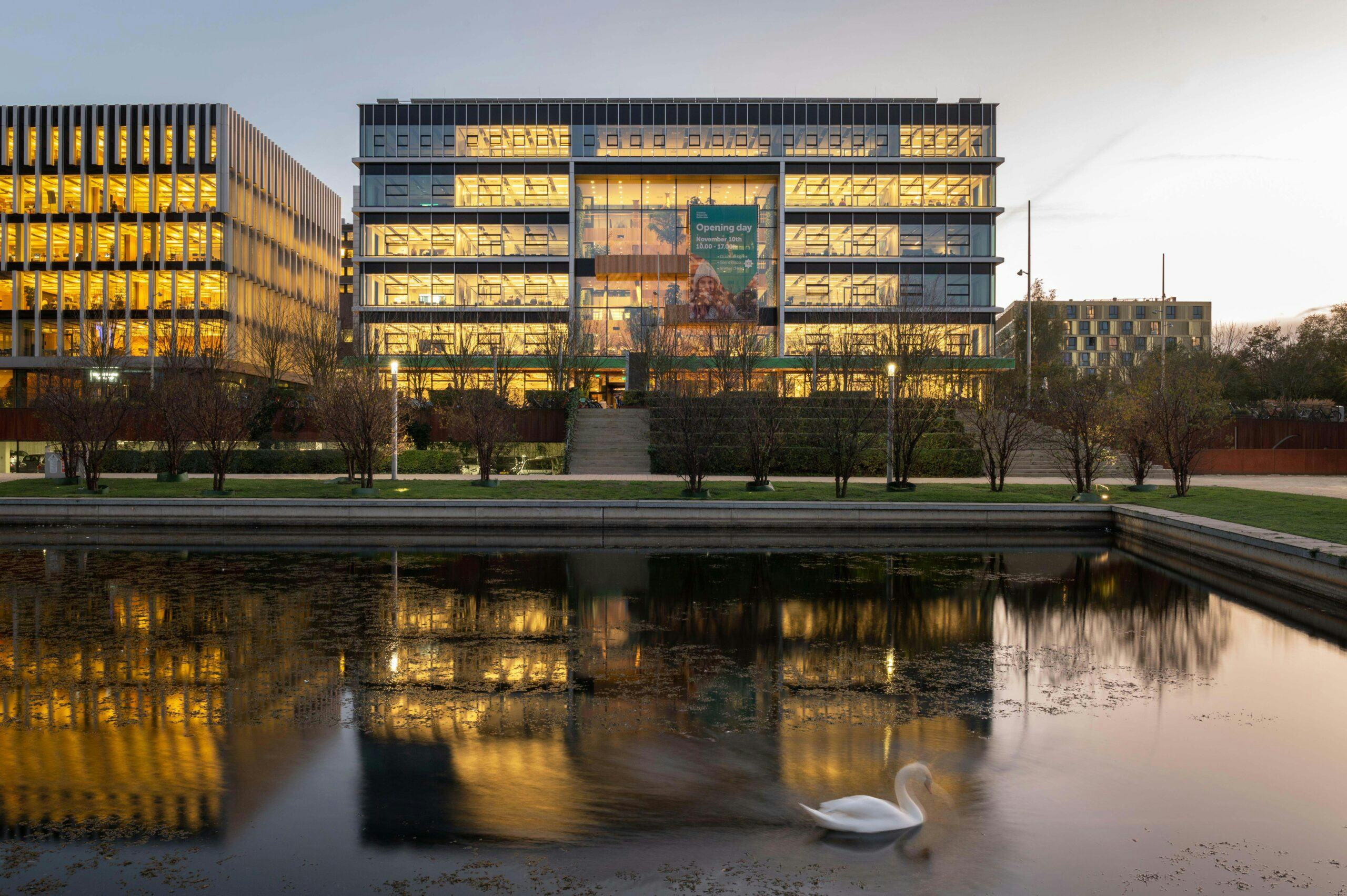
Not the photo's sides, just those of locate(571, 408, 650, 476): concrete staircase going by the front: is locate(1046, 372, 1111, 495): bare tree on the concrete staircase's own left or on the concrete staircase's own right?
on the concrete staircase's own left

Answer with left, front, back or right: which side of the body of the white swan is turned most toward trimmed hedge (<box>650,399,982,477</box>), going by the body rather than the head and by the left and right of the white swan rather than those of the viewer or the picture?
left

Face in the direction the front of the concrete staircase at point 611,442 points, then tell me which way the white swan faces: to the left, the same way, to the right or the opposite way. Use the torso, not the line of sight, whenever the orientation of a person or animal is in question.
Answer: to the left

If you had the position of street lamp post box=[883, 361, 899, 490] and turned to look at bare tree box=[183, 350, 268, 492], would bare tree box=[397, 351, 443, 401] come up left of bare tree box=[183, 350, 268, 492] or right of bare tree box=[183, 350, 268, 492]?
right

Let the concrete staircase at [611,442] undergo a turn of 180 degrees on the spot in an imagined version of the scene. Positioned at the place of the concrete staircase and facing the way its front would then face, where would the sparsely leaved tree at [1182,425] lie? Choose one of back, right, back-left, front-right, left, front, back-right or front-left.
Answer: back-right

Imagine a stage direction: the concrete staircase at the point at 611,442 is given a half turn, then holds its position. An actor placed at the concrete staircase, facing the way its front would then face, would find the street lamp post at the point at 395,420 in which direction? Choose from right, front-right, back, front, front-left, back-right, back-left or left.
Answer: back-left

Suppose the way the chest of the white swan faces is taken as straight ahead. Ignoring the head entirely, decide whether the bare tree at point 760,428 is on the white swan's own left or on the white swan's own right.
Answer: on the white swan's own left

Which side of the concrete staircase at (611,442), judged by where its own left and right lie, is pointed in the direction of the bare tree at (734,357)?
left

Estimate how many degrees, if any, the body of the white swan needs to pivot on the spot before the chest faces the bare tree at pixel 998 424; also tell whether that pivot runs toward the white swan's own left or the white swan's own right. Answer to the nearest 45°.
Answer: approximately 90° to the white swan's own left

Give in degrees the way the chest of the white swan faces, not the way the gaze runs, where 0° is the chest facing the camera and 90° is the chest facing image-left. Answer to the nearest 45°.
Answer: approximately 270°

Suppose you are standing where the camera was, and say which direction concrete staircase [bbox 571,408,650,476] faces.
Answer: facing the viewer

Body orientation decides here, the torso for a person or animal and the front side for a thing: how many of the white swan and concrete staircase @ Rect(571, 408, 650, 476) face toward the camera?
1

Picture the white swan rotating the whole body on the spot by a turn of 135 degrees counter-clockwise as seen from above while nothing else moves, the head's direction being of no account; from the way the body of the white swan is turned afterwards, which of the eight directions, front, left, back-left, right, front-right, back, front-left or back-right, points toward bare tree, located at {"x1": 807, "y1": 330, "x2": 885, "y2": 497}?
front-right

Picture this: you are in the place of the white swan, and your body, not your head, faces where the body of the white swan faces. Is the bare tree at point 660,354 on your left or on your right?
on your left

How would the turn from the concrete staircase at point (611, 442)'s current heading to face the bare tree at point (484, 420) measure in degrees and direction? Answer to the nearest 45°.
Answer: approximately 45° to its right
